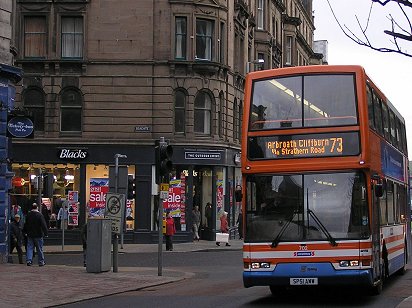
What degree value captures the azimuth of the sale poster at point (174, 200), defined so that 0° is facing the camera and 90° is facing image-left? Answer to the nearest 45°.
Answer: approximately 0°

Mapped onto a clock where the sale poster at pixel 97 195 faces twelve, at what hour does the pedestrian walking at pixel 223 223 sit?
The pedestrian walking is roughly at 9 o'clock from the sale poster.

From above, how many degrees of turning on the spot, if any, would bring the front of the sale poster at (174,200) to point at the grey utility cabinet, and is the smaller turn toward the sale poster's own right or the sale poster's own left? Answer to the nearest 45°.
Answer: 0° — it already faces it

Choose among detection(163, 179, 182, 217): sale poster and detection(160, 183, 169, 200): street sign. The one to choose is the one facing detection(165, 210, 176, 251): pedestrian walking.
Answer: the sale poster

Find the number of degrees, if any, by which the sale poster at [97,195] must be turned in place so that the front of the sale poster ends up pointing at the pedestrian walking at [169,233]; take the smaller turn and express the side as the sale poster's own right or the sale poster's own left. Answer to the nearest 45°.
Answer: approximately 45° to the sale poster's own left

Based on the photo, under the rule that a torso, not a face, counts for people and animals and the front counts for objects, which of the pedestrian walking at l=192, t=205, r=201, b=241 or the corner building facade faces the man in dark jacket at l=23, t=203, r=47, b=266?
the corner building facade
